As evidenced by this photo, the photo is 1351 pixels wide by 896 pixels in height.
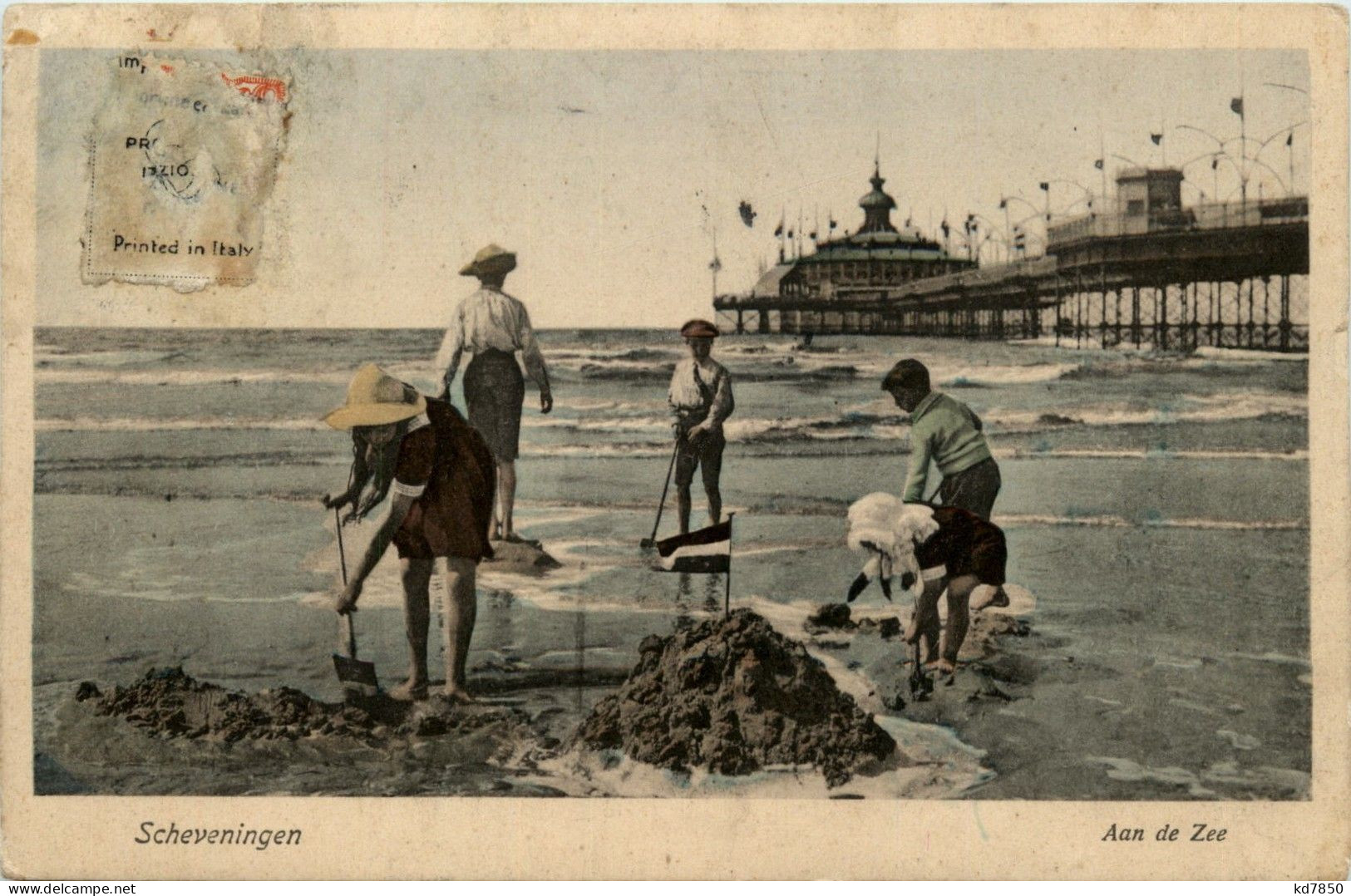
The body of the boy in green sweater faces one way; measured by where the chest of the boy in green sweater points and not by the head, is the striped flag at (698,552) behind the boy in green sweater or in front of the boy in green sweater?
in front

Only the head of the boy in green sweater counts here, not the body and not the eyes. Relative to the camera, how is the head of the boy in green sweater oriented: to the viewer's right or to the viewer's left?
to the viewer's left

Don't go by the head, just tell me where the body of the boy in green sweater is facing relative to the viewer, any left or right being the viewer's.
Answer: facing to the left of the viewer
